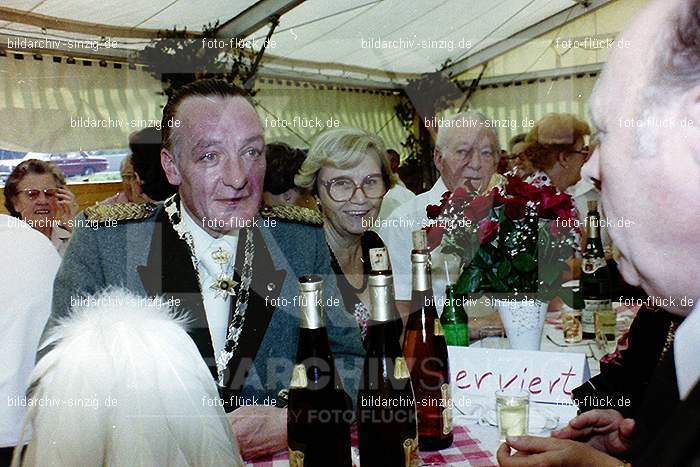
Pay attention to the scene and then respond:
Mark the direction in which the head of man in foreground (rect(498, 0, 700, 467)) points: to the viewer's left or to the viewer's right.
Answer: to the viewer's left

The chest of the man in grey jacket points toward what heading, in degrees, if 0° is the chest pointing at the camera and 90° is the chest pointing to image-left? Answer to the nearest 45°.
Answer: approximately 315°
